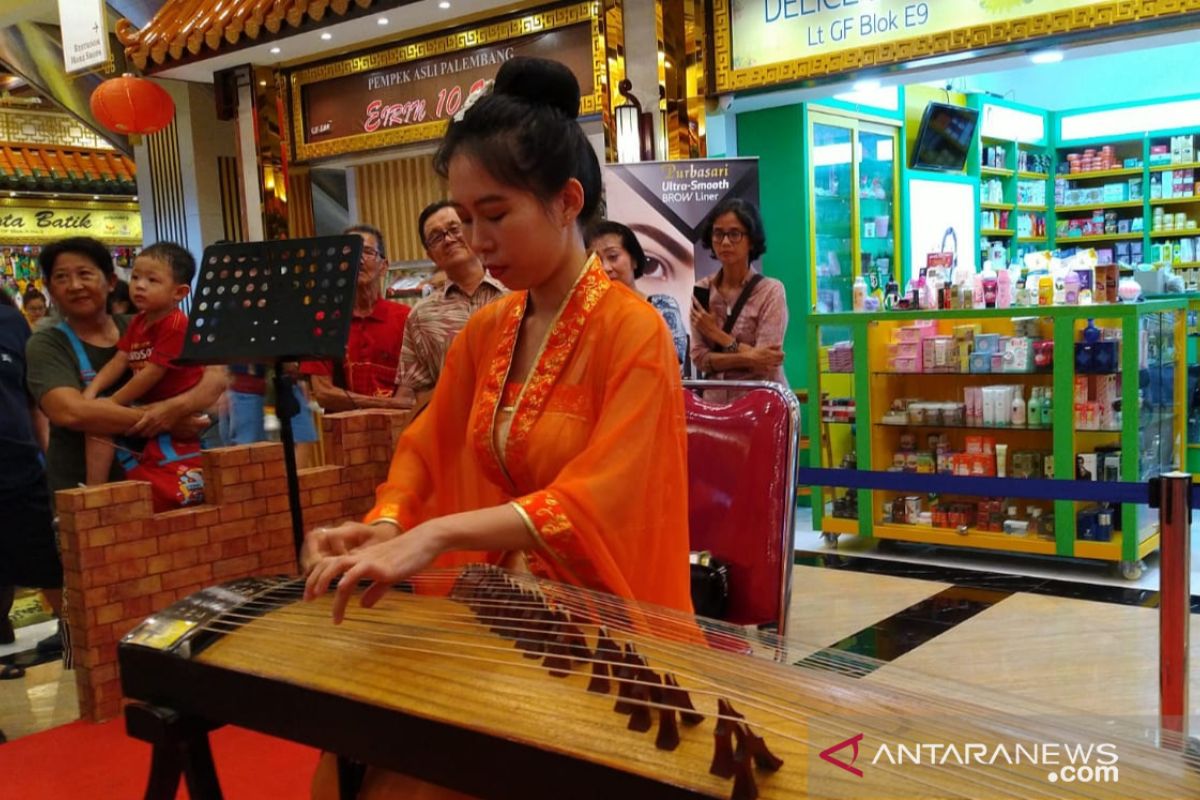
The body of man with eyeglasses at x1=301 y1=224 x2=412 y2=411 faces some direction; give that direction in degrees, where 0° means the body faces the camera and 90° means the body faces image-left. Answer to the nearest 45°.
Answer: approximately 0°

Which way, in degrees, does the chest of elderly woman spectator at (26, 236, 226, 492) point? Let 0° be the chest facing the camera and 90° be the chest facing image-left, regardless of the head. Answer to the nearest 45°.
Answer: approximately 315°

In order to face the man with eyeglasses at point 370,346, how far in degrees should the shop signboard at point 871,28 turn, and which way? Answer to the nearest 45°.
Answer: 0° — it already faces them

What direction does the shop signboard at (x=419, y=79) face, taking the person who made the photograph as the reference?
facing the viewer and to the left of the viewer

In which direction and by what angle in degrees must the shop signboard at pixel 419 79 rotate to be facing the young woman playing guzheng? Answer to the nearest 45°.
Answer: approximately 45° to its left

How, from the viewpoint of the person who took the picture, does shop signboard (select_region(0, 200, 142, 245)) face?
facing the viewer

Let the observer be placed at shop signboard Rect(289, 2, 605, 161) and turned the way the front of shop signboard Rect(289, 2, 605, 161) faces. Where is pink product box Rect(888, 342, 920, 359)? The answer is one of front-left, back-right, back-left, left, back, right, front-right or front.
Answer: left

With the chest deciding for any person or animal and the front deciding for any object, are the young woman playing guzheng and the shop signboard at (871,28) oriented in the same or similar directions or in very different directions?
same or similar directions

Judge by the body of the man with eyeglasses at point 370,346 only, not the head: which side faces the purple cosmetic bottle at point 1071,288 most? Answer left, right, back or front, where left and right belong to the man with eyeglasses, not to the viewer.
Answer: left

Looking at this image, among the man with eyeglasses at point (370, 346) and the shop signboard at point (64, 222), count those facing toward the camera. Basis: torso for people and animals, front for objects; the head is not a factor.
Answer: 2

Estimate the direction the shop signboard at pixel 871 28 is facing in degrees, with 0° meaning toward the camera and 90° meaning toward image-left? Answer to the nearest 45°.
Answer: approximately 45°

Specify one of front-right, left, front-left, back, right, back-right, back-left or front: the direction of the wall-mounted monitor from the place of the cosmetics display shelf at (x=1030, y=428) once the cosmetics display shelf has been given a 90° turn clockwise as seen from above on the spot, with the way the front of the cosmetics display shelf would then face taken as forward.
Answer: front-right

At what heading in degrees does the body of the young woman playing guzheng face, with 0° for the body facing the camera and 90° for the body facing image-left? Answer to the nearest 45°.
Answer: approximately 45°

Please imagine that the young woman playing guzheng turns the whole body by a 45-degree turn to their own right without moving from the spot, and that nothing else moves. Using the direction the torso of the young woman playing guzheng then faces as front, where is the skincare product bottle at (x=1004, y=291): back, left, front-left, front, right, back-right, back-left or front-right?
back-right

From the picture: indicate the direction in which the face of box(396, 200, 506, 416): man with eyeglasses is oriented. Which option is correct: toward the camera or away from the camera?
toward the camera

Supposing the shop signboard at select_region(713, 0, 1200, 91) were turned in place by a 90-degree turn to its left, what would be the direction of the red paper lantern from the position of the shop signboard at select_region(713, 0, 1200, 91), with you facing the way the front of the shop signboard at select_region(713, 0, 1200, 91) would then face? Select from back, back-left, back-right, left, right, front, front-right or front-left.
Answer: back-right
